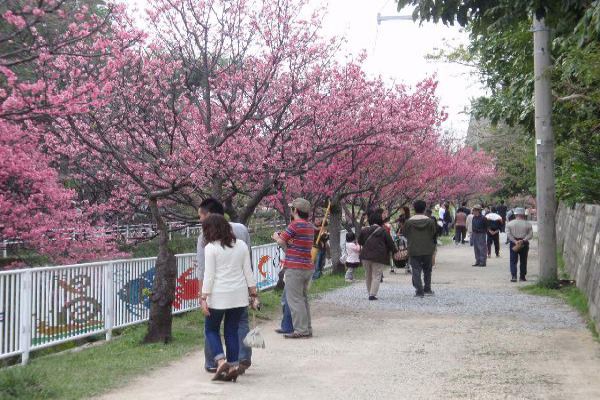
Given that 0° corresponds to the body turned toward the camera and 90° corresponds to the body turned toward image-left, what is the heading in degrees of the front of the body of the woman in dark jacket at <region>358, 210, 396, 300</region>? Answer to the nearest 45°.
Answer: approximately 180°

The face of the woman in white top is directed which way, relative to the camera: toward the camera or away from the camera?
away from the camera

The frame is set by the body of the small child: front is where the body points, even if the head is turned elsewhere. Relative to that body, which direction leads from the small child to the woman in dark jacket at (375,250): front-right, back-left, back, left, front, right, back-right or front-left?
back

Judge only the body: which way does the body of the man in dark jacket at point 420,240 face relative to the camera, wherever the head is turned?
away from the camera

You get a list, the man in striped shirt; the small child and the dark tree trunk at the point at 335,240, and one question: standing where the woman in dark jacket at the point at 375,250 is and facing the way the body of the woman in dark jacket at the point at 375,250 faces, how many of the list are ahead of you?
2

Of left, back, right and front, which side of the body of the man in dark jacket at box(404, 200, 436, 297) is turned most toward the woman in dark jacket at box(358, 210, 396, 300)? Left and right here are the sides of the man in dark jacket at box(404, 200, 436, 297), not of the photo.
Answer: left

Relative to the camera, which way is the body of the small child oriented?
away from the camera

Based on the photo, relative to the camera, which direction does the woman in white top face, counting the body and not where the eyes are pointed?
away from the camera

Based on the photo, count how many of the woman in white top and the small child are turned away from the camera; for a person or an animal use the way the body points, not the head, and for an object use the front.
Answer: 2

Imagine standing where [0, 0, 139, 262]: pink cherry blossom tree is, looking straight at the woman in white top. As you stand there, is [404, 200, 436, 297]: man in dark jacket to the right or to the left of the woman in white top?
left
